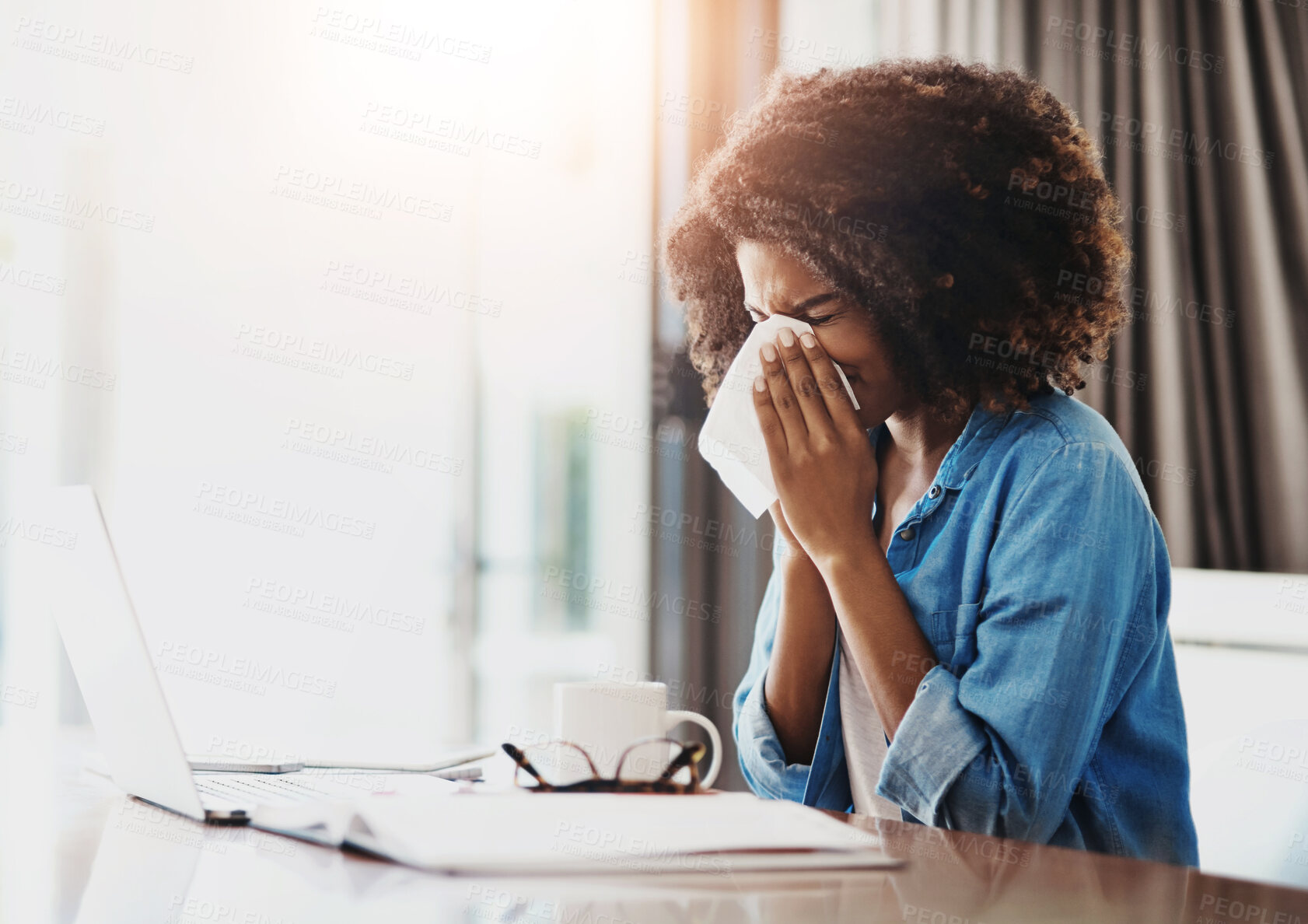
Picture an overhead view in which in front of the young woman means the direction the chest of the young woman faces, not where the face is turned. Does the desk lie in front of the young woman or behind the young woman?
in front

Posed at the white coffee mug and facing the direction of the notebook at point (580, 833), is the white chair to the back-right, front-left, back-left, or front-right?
back-left

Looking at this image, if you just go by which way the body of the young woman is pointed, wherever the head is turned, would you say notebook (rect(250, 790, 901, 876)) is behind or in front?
in front

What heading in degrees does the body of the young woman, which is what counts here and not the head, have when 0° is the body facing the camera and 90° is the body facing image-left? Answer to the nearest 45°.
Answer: approximately 45°

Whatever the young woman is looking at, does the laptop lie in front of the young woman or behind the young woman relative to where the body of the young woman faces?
in front
